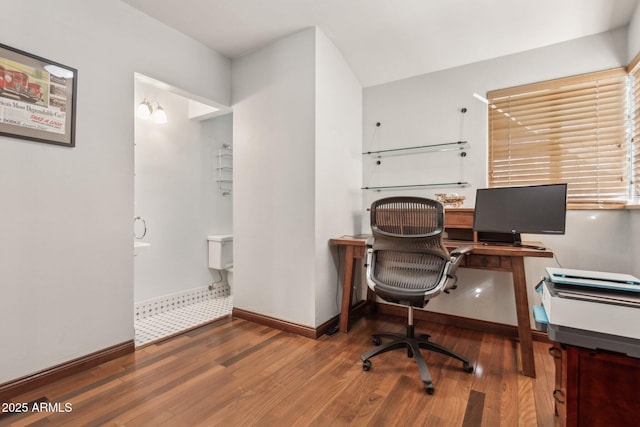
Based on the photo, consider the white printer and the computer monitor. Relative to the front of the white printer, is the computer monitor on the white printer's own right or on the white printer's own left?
on the white printer's own right

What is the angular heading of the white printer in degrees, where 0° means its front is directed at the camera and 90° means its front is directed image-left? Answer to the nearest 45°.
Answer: approximately 90°

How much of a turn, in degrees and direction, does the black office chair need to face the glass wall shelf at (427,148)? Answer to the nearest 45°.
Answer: approximately 45° to its left

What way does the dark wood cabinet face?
to the viewer's left

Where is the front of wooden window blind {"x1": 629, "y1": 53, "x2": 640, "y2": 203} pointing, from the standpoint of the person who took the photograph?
facing to the left of the viewer

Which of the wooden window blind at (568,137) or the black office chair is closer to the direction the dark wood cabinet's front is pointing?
the black office chair

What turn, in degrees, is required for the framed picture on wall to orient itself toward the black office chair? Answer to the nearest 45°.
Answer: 0° — it already faces it

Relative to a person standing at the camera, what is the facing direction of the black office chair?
facing away from the viewer and to the right of the viewer

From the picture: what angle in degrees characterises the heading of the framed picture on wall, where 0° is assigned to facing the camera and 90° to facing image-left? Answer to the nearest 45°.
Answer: approximately 315°
